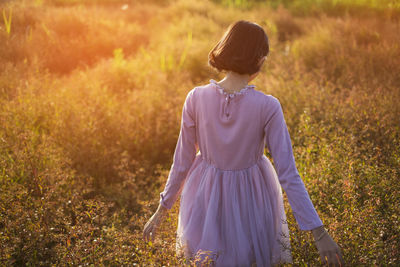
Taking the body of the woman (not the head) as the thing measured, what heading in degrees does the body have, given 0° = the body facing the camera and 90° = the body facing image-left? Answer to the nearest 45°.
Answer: approximately 180°
